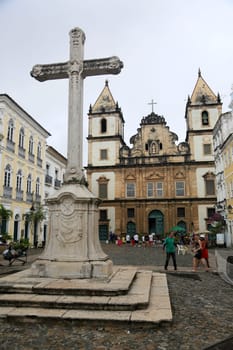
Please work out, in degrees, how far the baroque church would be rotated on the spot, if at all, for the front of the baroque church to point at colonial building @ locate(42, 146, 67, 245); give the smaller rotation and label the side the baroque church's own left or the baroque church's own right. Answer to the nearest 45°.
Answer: approximately 45° to the baroque church's own right

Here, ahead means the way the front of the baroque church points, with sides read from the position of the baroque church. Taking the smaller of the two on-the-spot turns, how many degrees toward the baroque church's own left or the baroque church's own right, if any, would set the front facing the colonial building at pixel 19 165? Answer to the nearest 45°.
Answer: approximately 45° to the baroque church's own right

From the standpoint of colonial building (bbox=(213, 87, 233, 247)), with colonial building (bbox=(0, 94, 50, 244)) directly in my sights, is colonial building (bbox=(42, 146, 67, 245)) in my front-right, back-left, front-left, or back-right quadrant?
front-right

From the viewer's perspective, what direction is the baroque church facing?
toward the camera

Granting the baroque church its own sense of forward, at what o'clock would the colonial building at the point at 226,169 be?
The colonial building is roughly at 11 o'clock from the baroque church.

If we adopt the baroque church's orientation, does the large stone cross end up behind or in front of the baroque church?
in front
